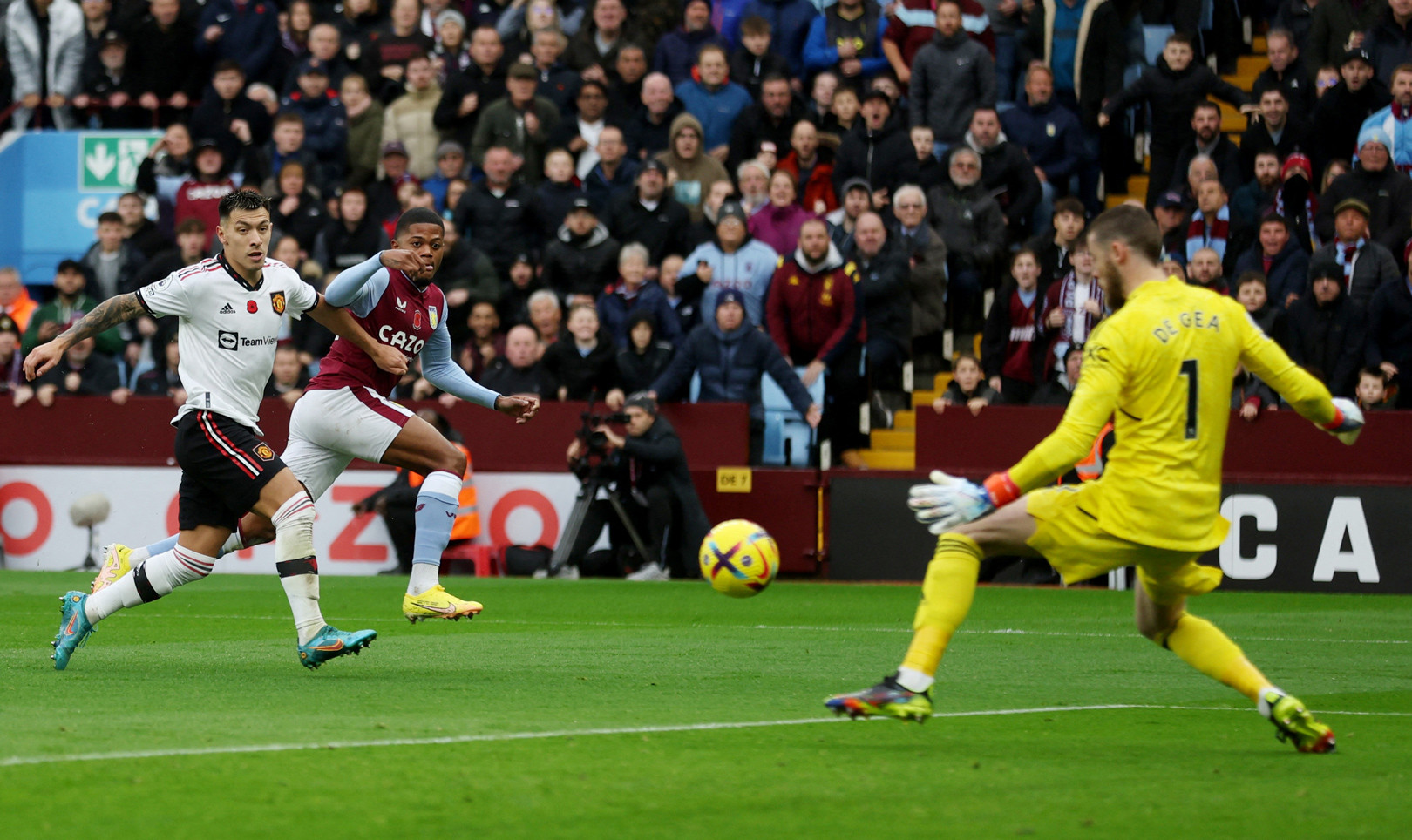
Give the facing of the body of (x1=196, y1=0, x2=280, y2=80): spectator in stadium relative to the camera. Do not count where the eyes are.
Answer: toward the camera

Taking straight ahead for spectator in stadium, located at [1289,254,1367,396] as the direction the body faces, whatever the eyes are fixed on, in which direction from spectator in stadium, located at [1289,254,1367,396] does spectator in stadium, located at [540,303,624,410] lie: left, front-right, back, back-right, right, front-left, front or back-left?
right

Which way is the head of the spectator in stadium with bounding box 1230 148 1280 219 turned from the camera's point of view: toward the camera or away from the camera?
toward the camera

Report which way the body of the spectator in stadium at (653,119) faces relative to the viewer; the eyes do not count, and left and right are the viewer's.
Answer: facing the viewer

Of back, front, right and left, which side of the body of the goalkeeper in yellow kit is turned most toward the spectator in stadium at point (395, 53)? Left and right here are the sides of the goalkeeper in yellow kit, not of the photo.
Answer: front

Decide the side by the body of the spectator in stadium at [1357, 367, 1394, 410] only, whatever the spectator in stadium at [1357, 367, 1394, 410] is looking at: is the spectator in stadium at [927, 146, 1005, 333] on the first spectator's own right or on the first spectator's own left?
on the first spectator's own right

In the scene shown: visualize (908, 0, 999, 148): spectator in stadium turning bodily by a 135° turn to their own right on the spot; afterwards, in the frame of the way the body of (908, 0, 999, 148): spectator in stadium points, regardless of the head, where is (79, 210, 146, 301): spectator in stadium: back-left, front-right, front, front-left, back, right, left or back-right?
front-left

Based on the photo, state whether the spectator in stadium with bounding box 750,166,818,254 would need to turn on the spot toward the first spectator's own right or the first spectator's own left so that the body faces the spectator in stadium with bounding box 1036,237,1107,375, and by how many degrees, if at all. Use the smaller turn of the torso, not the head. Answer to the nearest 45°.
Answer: approximately 45° to the first spectator's own left

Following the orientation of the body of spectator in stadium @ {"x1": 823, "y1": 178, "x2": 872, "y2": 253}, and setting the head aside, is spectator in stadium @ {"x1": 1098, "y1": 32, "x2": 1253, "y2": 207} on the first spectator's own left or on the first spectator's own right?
on the first spectator's own left

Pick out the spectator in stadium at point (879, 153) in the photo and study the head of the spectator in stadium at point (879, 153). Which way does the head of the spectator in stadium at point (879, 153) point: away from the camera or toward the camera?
toward the camera

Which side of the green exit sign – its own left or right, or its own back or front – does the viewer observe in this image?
front

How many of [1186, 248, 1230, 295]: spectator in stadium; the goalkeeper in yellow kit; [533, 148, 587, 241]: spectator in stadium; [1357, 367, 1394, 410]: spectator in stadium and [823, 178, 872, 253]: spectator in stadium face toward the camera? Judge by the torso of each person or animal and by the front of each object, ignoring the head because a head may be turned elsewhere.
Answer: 4

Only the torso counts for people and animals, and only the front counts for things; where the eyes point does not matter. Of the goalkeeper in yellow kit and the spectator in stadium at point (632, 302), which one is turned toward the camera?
the spectator in stadium

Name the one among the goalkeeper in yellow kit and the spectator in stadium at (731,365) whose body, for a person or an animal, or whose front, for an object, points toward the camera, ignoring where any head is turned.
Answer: the spectator in stadium

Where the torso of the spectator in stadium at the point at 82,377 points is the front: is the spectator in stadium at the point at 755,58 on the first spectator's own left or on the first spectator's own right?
on the first spectator's own left

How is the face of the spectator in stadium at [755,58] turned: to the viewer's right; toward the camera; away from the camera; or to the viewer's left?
toward the camera

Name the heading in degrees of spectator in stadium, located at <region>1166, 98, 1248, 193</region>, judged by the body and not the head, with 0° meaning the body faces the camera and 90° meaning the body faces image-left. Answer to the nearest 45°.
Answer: approximately 0°

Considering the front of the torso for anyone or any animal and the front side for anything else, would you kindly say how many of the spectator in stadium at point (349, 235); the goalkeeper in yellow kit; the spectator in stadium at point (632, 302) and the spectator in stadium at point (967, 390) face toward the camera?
3

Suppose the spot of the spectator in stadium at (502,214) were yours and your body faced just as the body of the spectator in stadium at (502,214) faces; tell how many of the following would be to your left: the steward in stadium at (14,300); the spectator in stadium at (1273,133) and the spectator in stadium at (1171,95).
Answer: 2

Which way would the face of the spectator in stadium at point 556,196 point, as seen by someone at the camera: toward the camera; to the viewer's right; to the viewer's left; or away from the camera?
toward the camera
